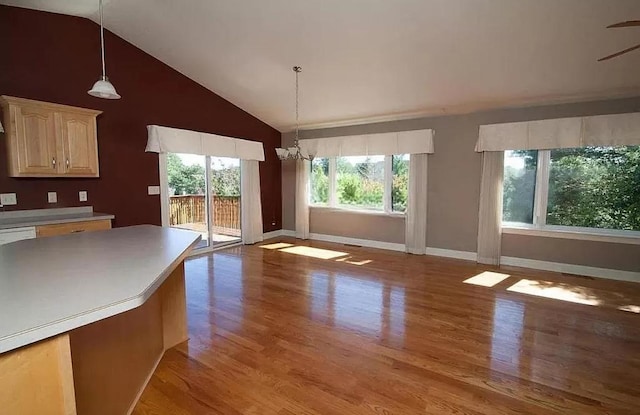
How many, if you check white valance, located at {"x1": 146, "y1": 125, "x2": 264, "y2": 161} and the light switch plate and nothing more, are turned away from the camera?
0

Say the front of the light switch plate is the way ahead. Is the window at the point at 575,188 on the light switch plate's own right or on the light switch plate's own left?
on the light switch plate's own left

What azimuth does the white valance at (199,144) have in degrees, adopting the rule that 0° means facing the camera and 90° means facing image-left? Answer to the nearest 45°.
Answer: approximately 315°

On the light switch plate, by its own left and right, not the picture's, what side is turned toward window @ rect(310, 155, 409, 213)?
left

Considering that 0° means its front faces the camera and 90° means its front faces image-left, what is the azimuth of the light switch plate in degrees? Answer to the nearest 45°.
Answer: approximately 0°
